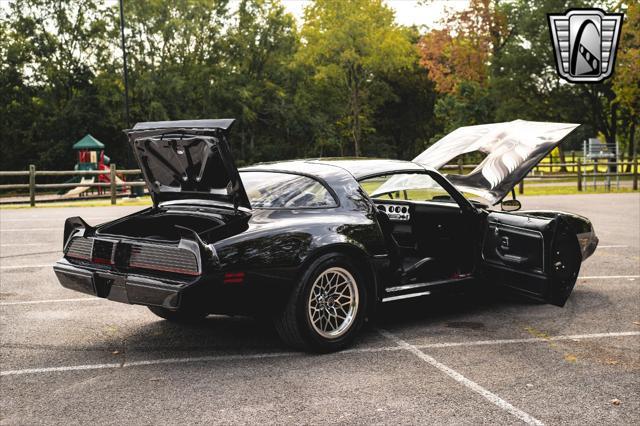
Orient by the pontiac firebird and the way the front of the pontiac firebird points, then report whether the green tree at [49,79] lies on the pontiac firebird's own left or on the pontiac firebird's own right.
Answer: on the pontiac firebird's own left

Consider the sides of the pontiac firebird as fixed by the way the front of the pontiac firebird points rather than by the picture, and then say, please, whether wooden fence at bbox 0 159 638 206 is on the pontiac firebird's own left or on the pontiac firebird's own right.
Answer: on the pontiac firebird's own left

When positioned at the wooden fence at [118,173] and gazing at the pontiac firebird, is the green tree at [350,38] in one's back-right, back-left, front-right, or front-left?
back-left

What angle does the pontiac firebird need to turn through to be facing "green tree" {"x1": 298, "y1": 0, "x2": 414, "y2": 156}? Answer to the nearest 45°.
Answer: approximately 45° to its left

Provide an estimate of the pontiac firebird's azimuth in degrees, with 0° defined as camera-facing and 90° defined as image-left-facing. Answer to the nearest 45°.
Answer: approximately 225°

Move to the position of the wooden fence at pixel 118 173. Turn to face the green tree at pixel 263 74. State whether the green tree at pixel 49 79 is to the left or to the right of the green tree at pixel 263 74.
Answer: left
